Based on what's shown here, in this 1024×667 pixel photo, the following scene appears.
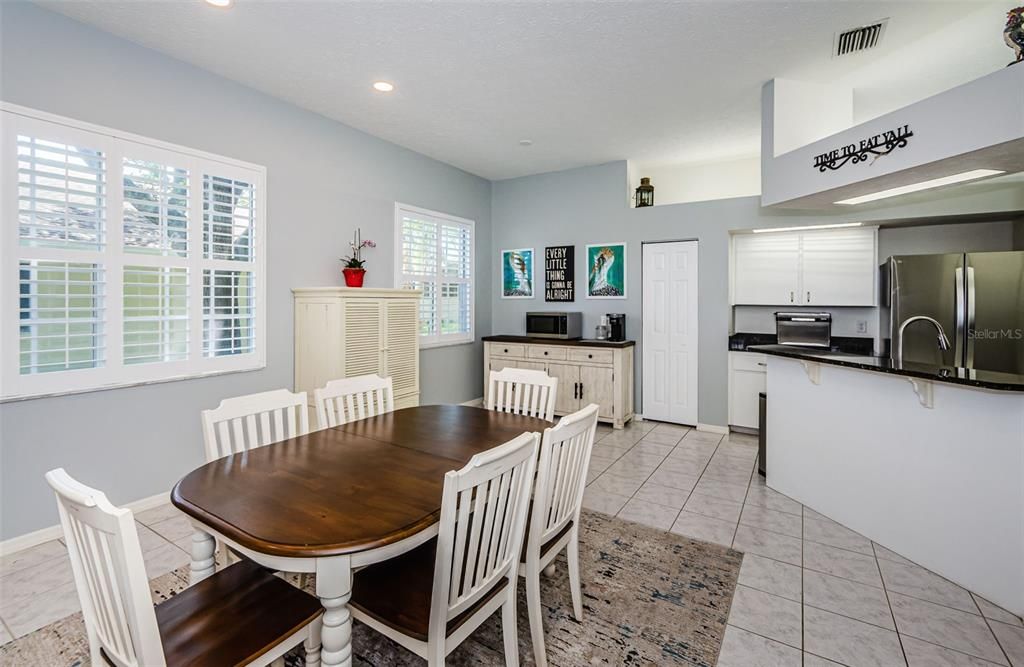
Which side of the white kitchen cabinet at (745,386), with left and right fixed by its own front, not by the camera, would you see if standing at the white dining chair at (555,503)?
front

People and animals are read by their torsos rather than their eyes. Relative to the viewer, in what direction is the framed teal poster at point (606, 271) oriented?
toward the camera

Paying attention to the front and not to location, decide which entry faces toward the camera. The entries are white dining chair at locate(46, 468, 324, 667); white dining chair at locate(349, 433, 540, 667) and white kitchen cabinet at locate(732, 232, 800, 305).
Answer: the white kitchen cabinet

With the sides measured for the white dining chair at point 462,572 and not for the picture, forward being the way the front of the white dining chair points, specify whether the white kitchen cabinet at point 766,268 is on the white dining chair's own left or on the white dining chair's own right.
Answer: on the white dining chair's own right

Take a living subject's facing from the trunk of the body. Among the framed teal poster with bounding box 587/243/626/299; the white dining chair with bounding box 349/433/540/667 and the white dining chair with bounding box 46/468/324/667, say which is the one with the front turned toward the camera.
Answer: the framed teal poster

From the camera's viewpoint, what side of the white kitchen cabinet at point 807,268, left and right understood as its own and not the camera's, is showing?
front

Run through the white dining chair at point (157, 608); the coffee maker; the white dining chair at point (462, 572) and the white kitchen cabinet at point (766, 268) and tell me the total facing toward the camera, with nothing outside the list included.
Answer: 2

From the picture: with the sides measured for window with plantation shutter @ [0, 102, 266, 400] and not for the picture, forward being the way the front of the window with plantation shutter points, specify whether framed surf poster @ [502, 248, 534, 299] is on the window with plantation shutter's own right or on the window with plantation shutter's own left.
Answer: on the window with plantation shutter's own left

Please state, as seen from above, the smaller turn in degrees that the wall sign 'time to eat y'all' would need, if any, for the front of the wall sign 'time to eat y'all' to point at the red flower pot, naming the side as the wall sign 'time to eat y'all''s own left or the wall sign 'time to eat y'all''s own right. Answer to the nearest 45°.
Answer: approximately 45° to the wall sign 'time to eat y'all''s own right

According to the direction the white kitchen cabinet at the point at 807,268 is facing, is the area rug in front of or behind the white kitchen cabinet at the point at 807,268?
in front

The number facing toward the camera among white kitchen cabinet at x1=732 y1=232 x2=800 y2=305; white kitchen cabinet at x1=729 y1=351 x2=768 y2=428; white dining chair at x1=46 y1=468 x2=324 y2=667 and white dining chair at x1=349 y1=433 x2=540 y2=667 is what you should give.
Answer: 2

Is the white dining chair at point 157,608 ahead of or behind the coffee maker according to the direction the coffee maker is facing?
ahead

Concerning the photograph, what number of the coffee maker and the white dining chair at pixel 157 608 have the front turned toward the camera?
1

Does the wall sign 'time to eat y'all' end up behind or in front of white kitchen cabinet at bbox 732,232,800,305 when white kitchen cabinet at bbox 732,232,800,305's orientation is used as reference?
in front

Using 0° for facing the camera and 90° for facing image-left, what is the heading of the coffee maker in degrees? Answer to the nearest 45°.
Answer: approximately 0°

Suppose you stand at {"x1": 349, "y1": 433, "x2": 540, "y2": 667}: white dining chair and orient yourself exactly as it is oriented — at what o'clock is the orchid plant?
The orchid plant is roughly at 1 o'clock from the white dining chair.
